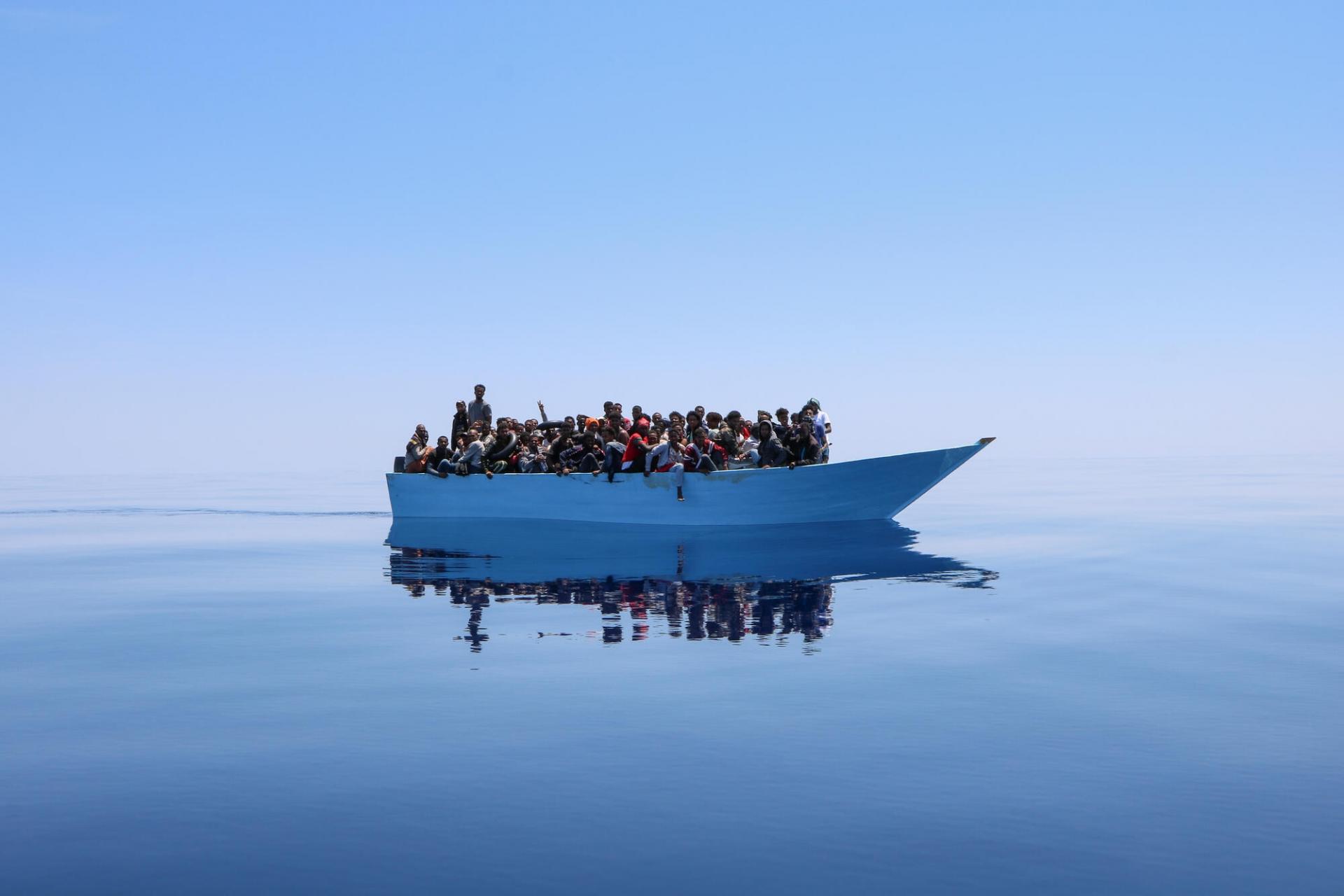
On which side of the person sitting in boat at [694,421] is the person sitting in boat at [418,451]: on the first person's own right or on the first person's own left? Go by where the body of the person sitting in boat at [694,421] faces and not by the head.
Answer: on the first person's own right

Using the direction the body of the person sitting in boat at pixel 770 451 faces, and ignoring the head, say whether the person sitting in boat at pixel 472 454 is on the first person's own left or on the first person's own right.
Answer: on the first person's own right

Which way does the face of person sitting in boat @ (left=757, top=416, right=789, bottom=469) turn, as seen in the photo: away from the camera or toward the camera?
toward the camera

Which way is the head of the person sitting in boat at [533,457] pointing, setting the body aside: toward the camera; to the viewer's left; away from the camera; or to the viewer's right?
toward the camera

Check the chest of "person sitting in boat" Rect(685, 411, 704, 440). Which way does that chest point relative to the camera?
toward the camera

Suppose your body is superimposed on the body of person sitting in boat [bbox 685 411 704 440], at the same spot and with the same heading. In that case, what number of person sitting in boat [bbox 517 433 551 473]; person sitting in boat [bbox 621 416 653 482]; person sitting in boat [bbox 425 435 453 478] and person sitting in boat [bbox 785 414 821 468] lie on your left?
1

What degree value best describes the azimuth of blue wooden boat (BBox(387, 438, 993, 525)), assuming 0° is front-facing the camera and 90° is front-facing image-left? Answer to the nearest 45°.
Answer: approximately 270°

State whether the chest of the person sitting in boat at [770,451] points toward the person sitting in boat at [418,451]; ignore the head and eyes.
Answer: no

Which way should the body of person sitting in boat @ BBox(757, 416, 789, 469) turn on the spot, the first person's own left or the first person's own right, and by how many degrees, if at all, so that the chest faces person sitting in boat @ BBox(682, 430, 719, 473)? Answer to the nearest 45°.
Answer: approximately 45° to the first person's own right

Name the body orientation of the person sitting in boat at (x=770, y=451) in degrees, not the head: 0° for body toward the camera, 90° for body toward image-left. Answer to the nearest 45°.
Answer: approximately 45°

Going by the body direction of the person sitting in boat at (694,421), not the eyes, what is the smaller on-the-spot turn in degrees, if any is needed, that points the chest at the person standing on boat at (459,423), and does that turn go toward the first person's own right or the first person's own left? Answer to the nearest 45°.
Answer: approximately 135° to the first person's own right

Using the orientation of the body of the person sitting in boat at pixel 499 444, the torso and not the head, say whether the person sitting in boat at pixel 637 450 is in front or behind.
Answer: in front

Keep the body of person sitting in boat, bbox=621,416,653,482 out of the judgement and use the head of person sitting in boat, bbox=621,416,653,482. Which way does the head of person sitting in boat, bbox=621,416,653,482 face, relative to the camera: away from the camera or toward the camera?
toward the camera
